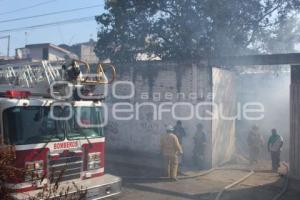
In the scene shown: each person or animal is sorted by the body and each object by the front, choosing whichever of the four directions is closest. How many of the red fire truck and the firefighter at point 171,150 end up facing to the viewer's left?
0

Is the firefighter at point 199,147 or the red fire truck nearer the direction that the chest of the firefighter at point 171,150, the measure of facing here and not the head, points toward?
the firefighter

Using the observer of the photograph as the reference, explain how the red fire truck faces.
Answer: facing the viewer and to the right of the viewer

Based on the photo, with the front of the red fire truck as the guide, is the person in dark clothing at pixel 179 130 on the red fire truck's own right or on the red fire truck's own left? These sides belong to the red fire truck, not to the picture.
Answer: on the red fire truck's own left

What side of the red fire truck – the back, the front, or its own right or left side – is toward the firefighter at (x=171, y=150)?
left

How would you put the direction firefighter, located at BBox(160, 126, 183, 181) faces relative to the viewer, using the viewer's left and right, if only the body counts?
facing away from the viewer and to the right of the viewer

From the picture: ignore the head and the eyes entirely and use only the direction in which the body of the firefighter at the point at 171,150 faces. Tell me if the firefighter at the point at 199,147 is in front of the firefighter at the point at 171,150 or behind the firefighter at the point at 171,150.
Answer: in front

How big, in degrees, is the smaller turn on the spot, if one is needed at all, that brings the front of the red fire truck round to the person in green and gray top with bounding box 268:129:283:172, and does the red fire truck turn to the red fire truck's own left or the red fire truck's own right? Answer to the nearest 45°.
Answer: approximately 90° to the red fire truck's own left

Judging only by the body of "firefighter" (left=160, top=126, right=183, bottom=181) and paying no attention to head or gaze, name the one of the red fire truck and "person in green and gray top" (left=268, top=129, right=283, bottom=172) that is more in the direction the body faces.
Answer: the person in green and gray top

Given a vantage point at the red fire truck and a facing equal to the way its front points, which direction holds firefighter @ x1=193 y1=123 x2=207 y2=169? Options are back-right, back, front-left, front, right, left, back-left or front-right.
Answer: left
